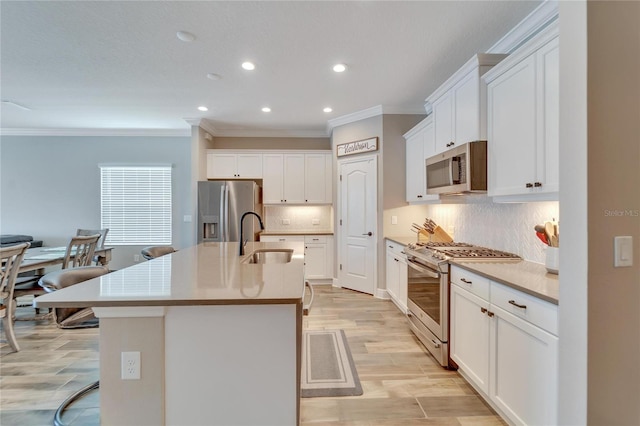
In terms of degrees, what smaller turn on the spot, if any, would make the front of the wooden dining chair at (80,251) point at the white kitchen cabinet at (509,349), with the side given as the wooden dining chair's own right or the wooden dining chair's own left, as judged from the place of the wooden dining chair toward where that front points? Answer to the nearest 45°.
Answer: approximately 180°

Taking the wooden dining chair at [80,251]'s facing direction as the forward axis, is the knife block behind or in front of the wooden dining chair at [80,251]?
behind

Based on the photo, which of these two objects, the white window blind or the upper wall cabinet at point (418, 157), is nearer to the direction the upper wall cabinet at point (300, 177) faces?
the upper wall cabinet

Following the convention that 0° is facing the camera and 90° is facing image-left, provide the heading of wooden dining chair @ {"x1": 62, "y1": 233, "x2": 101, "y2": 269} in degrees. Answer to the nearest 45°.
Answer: approximately 135°

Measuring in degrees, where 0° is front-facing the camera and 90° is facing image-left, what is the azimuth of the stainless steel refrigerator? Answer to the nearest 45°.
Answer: approximately 0°

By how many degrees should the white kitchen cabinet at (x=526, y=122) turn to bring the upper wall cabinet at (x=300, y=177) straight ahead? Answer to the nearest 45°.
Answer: approximately 90° to its right

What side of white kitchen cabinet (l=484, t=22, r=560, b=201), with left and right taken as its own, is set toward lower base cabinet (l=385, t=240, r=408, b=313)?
right

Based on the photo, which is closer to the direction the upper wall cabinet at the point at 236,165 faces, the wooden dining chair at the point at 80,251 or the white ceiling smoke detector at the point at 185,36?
the white ceiling smoke detector

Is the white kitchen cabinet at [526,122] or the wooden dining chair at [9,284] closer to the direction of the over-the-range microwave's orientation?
the wooden dining chair

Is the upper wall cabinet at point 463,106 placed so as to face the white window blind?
no

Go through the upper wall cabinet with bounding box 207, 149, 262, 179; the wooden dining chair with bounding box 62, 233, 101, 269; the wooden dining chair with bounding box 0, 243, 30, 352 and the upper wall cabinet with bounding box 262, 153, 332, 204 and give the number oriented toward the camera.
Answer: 2

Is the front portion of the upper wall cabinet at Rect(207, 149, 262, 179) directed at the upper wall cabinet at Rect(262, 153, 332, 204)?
no

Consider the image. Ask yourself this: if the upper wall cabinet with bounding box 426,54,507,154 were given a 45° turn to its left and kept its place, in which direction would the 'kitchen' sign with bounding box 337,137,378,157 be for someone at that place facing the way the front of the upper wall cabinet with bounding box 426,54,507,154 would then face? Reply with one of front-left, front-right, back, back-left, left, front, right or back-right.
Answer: back-right

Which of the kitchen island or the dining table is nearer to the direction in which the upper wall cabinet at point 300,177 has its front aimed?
the kitchen island

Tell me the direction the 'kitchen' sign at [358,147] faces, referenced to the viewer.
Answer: facing the viewer and to the left of the viewer

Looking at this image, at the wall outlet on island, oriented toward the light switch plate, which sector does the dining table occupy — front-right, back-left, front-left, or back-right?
back-left
